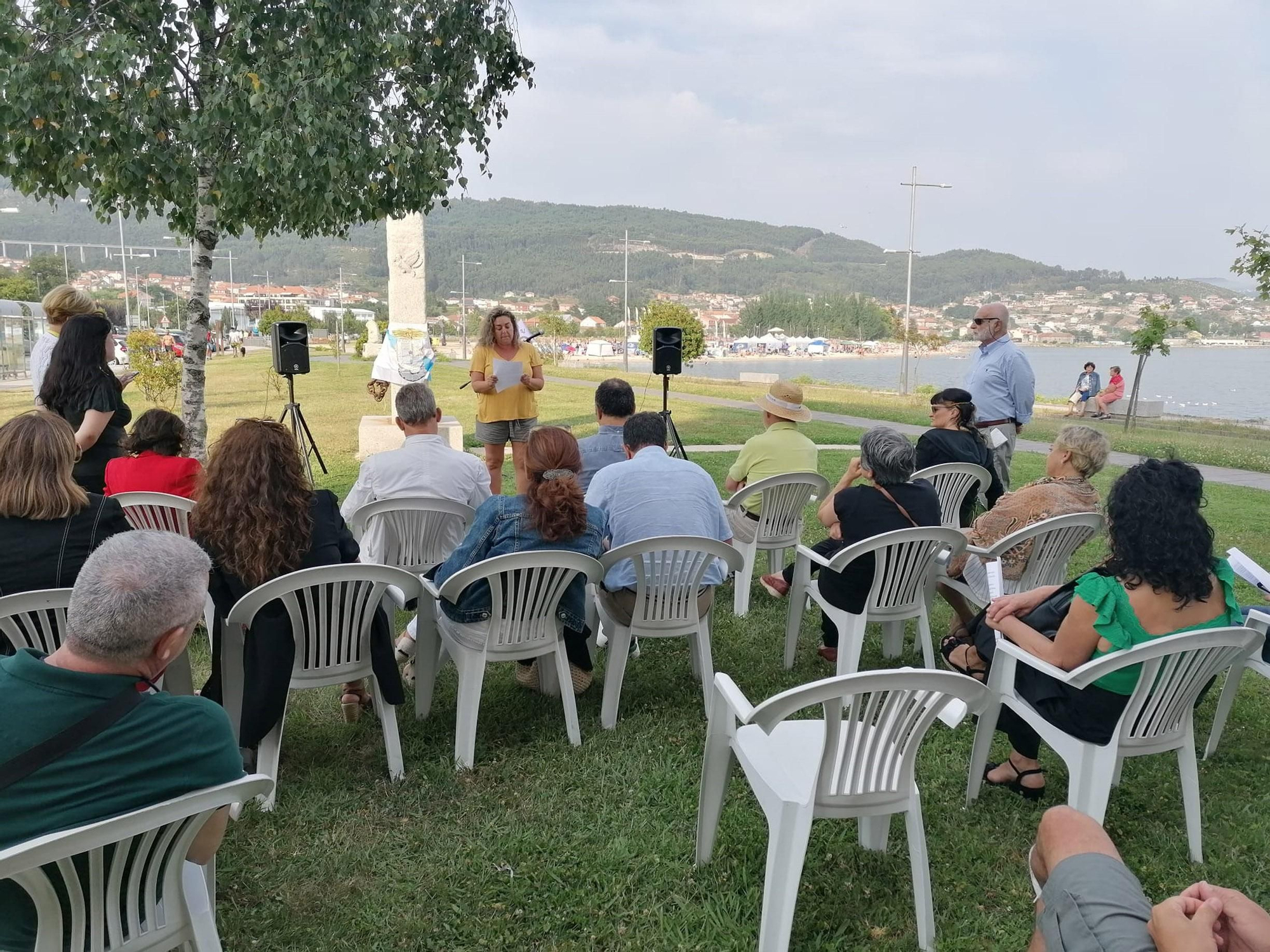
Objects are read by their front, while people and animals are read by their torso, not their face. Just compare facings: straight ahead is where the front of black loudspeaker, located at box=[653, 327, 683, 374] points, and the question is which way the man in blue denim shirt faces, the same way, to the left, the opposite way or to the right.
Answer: the opposite way

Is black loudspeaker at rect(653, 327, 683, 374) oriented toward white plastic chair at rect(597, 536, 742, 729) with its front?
yes

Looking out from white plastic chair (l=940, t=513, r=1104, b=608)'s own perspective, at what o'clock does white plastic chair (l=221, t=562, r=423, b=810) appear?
white plastic chair (l=221, t=562, r=423, b=810) is roughly at 9 o'clock from white plastic chair (l=940, t=513, r=1104, b=608).

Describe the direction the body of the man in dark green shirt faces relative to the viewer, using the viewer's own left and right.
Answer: facing away from the viewer and to the right of the viewer

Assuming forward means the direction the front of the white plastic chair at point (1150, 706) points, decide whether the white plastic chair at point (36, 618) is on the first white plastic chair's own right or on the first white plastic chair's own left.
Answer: on the first white plastic chair's own left

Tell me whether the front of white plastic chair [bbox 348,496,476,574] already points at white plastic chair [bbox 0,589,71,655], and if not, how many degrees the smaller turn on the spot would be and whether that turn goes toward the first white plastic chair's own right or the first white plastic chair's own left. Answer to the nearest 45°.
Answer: approximately 135° to the first white plastic chair's own left

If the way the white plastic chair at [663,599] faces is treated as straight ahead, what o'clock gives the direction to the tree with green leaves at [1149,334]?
The tree with green leaves is roughly at 1 o'clock from the white plastic chair.

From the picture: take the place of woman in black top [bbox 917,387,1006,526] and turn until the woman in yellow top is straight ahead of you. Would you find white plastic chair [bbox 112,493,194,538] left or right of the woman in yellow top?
left

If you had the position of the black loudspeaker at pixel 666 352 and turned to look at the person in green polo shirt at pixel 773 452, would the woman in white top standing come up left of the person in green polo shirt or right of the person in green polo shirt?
right

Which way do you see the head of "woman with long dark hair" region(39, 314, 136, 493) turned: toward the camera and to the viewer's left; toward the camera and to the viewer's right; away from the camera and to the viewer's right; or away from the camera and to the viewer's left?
away from the camera and to the viewer's right

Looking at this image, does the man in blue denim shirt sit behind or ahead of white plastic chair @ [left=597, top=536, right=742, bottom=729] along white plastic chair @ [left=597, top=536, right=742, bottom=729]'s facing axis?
ahead

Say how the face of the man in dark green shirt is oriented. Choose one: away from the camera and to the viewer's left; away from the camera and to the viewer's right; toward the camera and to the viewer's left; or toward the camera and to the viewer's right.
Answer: away from the camera and to the viewer's right

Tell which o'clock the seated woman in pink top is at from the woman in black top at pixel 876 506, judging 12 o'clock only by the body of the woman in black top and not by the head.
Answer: The seated woman in pink top is roughly at 2 o'clock from the woman in black top.

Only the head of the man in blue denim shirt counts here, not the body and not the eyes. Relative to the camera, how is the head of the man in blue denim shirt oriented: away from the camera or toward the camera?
away from the camera

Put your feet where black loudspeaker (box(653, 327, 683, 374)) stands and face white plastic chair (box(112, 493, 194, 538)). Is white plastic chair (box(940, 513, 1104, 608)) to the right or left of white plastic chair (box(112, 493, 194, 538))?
left
